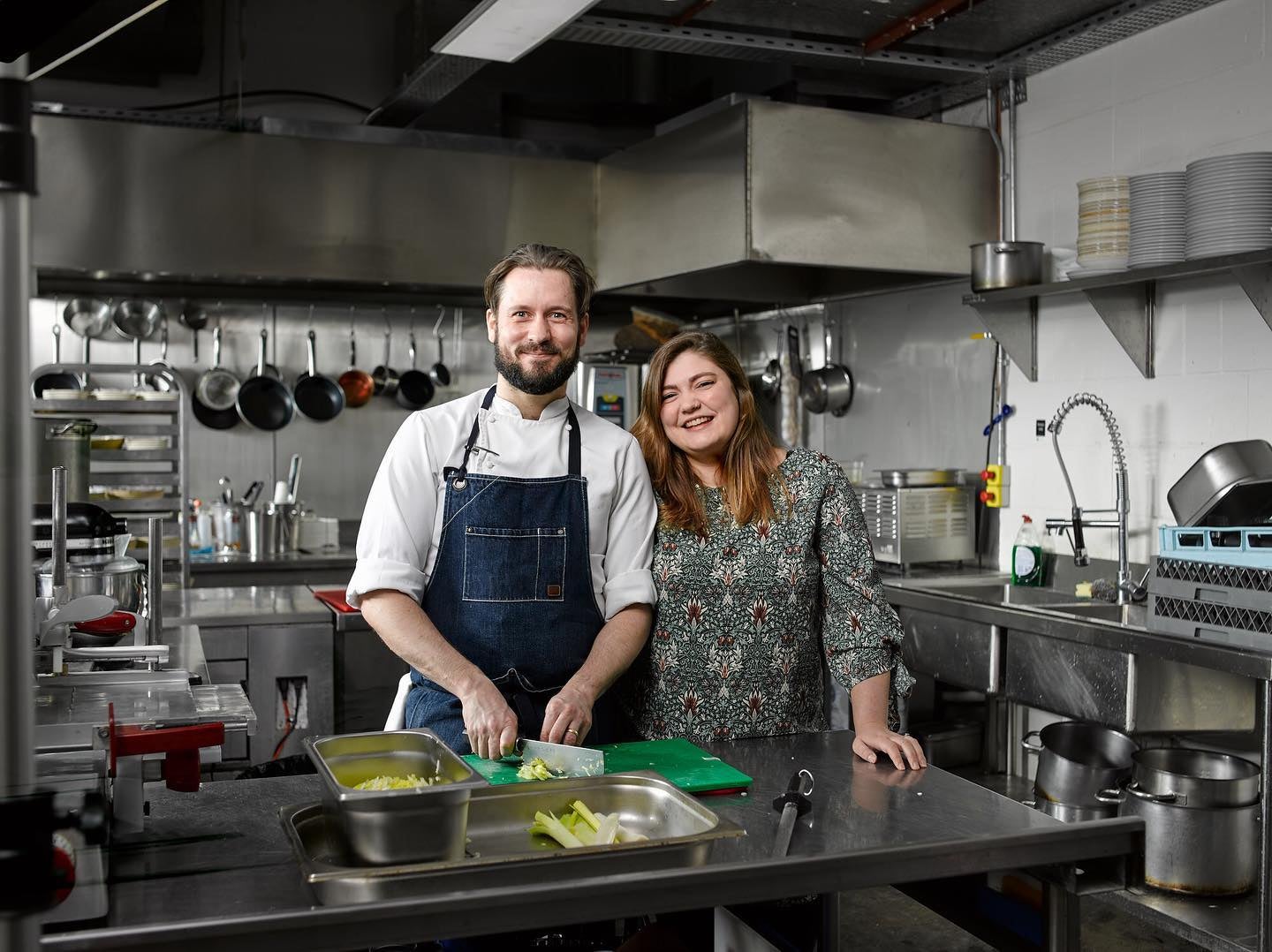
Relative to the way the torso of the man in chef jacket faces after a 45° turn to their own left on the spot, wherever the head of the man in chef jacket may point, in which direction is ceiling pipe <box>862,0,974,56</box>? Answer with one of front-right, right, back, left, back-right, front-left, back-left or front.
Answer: left

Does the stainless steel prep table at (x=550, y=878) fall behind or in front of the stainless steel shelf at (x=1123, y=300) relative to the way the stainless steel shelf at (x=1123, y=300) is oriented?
in front

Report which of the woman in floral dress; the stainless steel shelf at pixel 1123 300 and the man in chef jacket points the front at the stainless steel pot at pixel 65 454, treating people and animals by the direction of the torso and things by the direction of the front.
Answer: the stainless steel shelf

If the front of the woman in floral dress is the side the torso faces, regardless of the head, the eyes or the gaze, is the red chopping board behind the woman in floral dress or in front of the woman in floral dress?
behind

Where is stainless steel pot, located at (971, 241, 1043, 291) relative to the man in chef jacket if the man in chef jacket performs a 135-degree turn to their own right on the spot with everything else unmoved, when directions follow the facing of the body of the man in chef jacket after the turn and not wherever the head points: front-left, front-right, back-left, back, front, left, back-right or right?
right

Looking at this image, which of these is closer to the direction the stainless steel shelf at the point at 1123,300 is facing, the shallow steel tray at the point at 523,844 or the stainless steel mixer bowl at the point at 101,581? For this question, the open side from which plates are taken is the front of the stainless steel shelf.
the stainless steel mixer bowl

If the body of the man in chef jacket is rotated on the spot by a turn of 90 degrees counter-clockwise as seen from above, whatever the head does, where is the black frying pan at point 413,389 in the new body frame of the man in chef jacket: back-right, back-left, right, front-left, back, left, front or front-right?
left

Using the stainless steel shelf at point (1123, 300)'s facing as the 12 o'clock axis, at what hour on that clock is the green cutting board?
The green cutting board is roughly at 11 o'clock from the stainless steel shelf.

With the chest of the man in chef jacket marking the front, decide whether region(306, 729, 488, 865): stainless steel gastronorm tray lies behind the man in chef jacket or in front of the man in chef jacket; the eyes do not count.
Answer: in front

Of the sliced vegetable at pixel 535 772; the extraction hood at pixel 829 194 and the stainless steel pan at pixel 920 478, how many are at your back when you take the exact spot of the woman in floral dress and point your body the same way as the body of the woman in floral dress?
2

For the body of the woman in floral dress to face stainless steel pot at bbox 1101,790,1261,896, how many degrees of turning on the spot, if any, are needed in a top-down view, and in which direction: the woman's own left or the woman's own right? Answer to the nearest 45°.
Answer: approximately 135° to the woman's own left

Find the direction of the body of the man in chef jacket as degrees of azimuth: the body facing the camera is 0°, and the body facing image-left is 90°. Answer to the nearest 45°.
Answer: approximately 0°

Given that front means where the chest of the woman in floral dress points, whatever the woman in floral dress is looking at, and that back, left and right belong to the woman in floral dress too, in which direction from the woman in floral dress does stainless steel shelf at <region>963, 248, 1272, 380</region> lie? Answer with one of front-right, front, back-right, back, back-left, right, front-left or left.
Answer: back-left

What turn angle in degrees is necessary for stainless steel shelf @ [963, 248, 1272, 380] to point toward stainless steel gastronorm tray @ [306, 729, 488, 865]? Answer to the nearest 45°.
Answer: approximately 45° to its left

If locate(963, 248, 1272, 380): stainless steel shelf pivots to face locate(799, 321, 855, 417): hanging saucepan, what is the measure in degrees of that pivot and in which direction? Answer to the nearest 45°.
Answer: approximately 90° to its right
